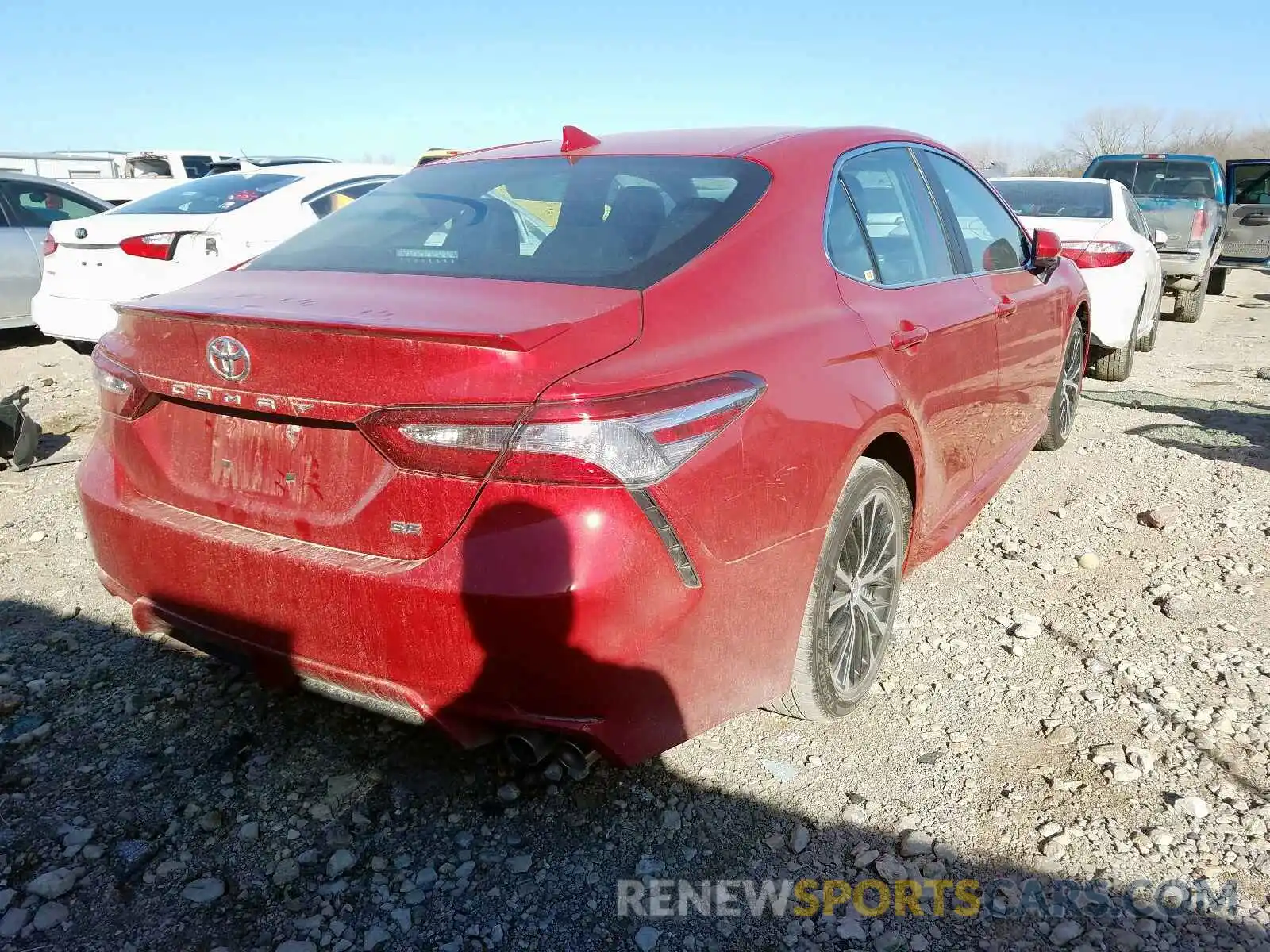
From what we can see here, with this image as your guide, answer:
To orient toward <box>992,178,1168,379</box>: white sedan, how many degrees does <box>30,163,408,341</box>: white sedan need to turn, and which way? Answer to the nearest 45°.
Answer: approximately 45° to its right

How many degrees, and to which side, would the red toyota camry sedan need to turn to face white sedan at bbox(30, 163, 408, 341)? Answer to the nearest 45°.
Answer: approximately 90° to its left

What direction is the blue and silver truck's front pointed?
away from the camera

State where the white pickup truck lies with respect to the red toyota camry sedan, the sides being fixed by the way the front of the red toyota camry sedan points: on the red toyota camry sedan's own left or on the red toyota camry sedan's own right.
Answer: on the red toyota camry sedan's own left

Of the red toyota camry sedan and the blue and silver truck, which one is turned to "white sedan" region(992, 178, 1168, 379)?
the red toyota camry sedan

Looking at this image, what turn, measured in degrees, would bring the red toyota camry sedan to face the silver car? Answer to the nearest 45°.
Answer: approximately 90° to its left

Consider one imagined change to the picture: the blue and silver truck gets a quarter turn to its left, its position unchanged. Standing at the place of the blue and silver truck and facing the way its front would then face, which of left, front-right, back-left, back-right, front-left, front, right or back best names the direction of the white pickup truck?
front

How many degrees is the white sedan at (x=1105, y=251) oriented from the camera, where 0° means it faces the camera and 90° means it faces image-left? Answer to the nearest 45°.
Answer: approximately 180°

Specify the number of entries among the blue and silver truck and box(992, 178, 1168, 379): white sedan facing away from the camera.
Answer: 2

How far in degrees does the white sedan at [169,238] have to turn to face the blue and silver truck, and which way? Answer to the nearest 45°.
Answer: approximately 45° to its right

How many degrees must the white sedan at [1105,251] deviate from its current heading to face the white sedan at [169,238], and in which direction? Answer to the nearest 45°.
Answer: approximately 135° to its left

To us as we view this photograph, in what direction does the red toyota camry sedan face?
facing away from the viewer and to the right of the viewer

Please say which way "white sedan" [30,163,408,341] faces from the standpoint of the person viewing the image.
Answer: facing away from the viewer and to the right of the viewer
